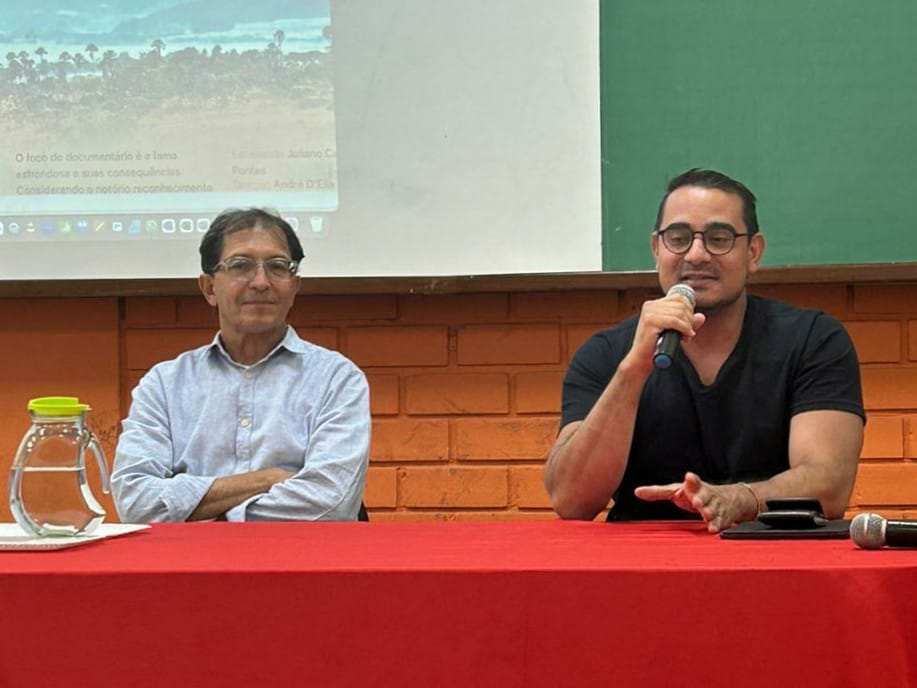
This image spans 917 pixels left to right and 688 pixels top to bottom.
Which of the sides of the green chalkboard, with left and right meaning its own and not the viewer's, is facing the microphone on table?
front

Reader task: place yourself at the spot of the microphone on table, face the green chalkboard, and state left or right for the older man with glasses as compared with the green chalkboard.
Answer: left

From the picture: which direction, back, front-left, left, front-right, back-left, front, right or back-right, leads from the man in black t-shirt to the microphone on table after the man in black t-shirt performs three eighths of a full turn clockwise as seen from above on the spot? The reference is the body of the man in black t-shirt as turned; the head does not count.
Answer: back-left

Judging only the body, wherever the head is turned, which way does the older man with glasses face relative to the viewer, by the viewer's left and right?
facing the viewer

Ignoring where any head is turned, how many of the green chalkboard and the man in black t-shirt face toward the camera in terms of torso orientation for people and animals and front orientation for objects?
2

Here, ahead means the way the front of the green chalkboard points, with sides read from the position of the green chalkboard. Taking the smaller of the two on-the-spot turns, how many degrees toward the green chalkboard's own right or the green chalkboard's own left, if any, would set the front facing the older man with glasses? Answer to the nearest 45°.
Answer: approximately 45° to the green chalkboard's own right

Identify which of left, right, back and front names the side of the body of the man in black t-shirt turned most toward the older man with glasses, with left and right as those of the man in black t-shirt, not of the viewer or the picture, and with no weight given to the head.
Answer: right

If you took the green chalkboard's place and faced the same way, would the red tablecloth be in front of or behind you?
in front

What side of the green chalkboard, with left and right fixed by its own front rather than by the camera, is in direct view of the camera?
front

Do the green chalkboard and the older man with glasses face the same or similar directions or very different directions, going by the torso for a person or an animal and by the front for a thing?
same or similar directions

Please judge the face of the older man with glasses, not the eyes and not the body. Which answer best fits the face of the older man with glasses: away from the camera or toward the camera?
toward the camera

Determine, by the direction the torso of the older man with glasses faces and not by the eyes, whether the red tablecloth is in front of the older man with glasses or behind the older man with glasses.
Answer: in front

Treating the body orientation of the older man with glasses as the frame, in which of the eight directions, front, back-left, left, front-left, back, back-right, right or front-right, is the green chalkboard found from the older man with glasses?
left

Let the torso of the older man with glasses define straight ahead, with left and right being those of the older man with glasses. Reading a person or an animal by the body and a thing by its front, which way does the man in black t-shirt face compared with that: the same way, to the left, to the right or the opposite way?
the same way

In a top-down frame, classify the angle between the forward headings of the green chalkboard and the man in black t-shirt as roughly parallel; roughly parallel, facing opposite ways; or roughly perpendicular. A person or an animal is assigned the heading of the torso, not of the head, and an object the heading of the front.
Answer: roughly parallel

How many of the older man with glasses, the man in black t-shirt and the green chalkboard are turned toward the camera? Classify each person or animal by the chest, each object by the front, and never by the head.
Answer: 3
